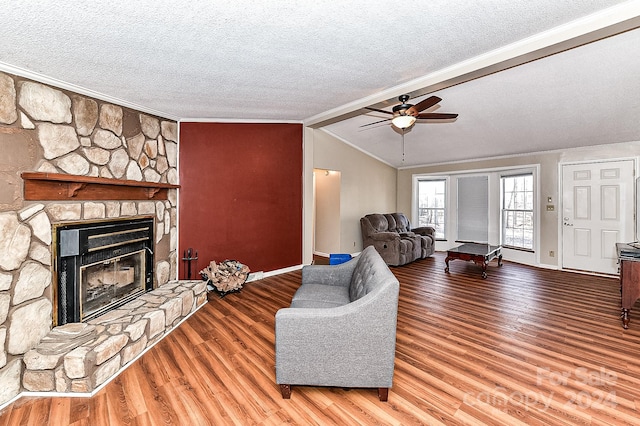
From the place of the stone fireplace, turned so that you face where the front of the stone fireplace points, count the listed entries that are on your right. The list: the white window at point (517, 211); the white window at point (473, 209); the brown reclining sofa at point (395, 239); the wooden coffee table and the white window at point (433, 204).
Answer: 0

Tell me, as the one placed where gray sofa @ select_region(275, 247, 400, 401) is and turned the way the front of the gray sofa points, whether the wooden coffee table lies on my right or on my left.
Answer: on my right

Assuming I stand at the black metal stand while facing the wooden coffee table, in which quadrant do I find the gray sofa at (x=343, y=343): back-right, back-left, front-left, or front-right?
front-right

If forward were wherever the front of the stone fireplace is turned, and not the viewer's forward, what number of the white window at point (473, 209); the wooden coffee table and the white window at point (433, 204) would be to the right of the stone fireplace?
0

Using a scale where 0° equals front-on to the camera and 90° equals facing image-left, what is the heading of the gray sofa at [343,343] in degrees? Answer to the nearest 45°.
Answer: approximately 90°

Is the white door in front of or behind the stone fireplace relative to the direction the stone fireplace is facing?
in front

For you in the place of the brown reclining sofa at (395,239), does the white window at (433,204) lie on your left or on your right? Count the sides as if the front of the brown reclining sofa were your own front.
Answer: on your left

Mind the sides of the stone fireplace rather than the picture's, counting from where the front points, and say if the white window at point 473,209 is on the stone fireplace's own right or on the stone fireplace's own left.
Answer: on the stone fireplace's own left

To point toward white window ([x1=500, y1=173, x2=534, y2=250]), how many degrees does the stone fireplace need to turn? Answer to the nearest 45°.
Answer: approximately 45° to its left

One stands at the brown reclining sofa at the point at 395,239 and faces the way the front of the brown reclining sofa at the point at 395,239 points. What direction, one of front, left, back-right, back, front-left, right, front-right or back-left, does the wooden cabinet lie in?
front

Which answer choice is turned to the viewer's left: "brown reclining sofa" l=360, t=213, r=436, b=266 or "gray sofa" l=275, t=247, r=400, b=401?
"gray sofa" l=275, t=247, r=400, b=401

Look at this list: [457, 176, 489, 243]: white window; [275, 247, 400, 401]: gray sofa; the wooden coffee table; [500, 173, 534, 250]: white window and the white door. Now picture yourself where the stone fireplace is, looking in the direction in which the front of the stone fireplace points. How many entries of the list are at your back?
0

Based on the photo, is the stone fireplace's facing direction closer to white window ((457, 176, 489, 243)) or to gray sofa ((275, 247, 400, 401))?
the gray sofa

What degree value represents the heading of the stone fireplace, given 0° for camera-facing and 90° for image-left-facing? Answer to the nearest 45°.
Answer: approximately 315°

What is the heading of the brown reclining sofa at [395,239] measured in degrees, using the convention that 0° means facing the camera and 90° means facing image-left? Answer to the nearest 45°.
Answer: approximately 315°

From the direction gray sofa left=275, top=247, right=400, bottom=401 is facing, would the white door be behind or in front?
behind
